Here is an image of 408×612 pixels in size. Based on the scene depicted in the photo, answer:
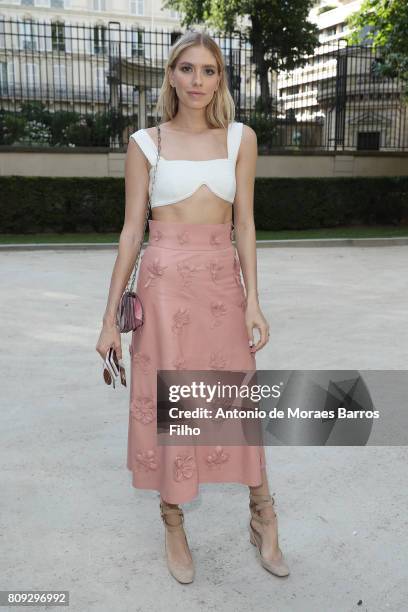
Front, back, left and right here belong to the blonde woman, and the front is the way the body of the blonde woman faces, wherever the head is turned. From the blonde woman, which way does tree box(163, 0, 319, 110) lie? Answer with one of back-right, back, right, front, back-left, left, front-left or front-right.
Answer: back

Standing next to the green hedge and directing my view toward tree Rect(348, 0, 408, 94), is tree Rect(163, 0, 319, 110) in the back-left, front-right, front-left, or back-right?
front-left

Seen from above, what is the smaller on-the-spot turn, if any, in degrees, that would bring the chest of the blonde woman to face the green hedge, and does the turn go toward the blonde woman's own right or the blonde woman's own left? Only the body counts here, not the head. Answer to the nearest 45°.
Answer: approximately 180°

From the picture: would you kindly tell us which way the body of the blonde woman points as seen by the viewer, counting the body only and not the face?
toward the camera

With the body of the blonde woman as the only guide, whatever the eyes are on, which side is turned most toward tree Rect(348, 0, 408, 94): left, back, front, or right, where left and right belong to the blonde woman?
back
